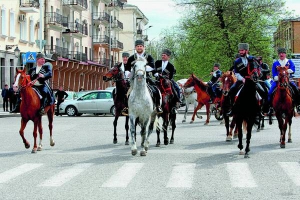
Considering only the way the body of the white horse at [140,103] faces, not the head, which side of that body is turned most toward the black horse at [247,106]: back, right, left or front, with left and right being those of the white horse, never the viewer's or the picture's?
left

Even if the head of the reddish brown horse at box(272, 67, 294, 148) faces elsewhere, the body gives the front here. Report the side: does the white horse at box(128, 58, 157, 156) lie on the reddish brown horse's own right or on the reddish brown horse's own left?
on the reddish brown horse's own right

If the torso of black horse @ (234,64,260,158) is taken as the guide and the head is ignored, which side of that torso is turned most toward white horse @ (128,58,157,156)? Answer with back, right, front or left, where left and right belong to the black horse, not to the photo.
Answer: right

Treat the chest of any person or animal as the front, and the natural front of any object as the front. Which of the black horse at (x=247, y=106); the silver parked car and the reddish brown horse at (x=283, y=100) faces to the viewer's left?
the silver parked car

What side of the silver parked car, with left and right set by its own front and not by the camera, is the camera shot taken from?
left
